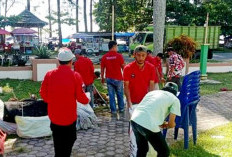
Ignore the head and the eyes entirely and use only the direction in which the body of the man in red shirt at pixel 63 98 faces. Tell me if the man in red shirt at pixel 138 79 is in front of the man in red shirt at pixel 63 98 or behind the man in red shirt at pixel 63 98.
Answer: in front

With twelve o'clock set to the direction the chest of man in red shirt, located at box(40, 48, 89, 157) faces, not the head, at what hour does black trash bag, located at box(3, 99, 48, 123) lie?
The black trash bag is roughly at 10 o'clock from the man in red shirt.

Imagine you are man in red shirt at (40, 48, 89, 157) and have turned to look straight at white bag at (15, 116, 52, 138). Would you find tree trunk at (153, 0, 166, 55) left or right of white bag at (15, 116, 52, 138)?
right

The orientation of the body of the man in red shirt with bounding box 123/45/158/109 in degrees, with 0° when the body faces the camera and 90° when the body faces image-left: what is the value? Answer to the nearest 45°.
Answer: approximately 0°

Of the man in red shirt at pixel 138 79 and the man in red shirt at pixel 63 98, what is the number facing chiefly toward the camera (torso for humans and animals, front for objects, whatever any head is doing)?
1
